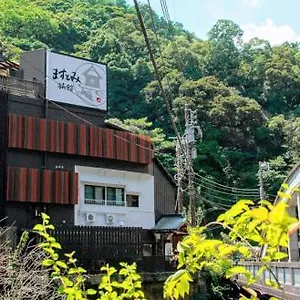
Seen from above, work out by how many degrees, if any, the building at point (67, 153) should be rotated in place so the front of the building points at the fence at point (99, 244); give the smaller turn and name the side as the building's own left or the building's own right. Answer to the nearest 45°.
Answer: approximately 45° to the building's own right

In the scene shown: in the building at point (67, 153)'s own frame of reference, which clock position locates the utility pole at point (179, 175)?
The utility pole is roughly at 9 o'clock from the building.

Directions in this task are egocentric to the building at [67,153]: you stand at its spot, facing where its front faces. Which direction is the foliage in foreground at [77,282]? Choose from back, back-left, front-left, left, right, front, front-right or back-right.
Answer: front-right

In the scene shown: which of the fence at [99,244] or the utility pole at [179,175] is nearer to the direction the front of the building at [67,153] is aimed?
the fence

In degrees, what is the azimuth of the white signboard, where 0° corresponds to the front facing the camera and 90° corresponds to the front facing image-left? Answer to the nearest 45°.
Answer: approximately 315°

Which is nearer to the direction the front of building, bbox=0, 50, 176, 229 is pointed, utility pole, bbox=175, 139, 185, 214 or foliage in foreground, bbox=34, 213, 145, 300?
the foliage in foreground
